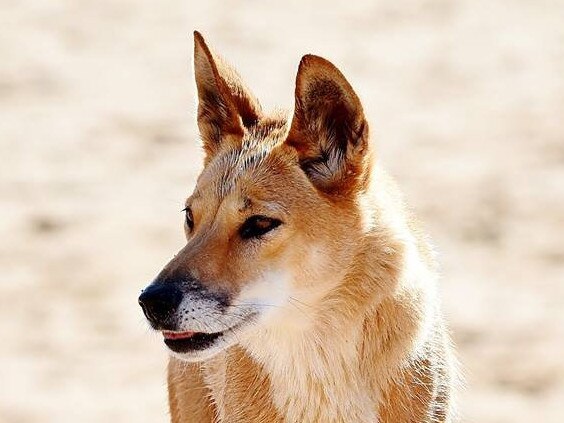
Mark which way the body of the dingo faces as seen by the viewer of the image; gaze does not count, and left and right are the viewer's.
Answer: facing the viewer and to the left of the viewer
